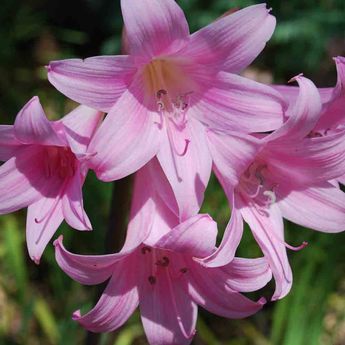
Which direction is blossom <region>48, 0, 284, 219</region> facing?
toward the camera
